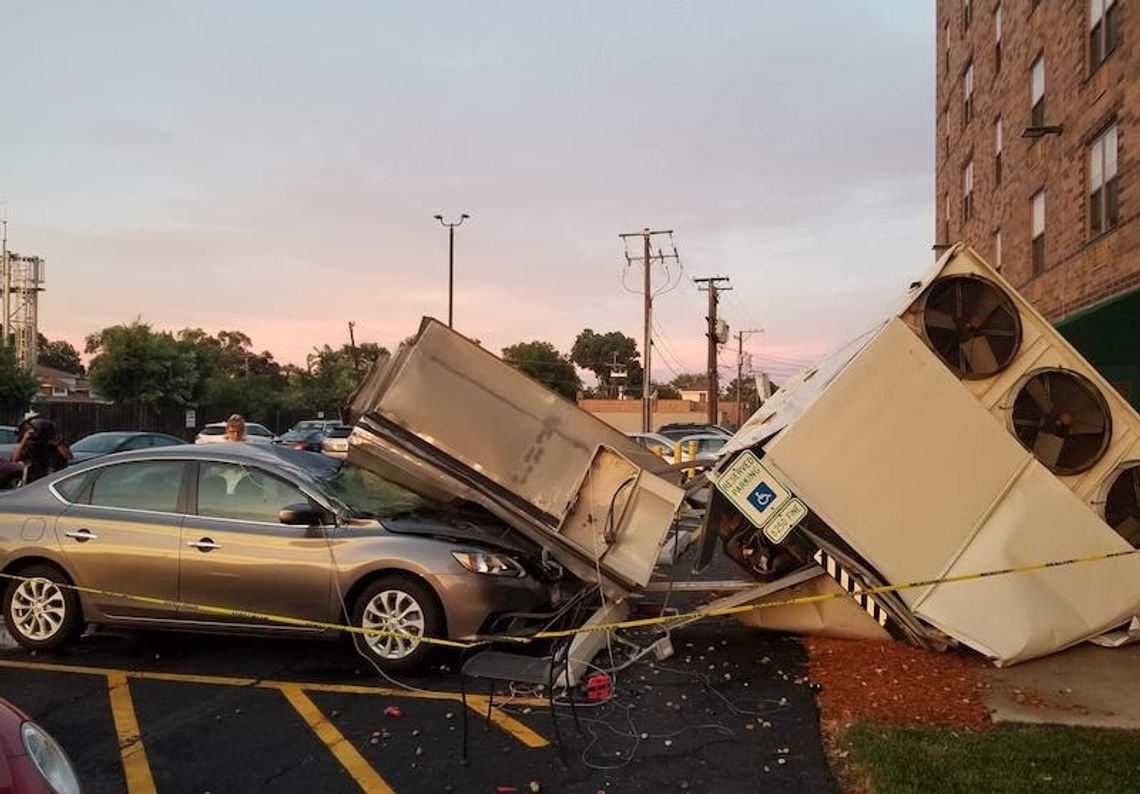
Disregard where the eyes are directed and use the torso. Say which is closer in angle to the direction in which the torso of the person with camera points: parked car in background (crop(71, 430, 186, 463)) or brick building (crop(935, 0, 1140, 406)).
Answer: the brick building

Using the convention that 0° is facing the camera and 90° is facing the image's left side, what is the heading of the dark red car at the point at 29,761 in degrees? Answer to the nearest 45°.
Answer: approximately 270°

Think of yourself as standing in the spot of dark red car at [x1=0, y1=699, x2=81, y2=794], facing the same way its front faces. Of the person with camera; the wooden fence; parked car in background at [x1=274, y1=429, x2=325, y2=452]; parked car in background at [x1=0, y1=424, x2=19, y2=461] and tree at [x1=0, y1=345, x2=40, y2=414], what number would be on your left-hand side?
5

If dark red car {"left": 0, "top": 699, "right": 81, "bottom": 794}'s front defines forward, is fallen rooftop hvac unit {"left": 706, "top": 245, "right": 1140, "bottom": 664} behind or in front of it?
in front

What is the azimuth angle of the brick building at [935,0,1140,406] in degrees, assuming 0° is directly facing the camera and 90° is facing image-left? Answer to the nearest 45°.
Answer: approximately 45°

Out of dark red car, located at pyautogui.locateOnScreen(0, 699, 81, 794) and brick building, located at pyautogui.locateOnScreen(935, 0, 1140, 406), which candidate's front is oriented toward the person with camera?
the brick building

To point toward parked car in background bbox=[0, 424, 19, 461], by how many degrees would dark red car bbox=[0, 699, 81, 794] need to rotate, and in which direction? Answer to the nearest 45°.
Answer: approximately 90° to its left
